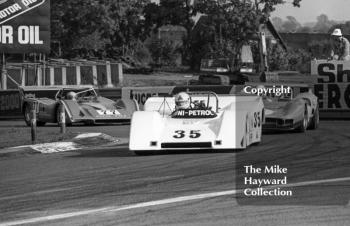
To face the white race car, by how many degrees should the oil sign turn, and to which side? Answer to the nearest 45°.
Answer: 0° — it already faces it

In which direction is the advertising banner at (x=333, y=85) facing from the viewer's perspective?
toward the camera

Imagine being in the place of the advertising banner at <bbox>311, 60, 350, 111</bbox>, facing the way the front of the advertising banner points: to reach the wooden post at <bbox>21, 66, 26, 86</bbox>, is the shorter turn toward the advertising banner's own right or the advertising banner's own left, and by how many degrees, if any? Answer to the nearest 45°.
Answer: approximately 135° to the advertising banner's own right

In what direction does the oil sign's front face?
toward the camera

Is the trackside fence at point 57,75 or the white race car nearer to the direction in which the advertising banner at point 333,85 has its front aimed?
the white race car

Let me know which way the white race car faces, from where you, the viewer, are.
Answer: facing the viewer

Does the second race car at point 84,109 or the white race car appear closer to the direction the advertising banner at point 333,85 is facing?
the white race car

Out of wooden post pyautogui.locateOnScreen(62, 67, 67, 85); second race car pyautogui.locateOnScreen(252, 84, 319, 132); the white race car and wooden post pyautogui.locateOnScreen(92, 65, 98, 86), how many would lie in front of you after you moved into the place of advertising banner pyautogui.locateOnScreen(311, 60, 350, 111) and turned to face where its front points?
2
